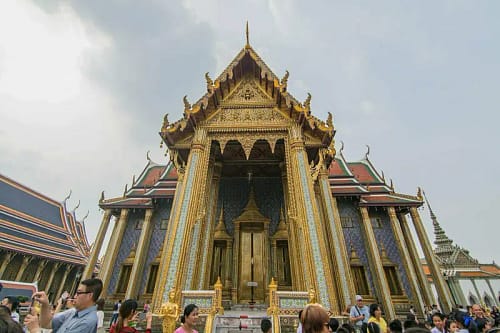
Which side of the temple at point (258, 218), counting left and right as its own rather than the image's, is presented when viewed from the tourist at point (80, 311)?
front

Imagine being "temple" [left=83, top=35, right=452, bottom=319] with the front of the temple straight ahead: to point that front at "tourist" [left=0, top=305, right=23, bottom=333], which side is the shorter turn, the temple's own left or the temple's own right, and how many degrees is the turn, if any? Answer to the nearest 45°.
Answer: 0° — it already faces them

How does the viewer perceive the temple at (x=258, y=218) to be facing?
facing the viewer

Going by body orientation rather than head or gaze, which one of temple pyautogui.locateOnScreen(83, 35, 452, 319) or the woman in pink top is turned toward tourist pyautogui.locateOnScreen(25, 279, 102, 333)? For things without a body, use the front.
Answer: the temple

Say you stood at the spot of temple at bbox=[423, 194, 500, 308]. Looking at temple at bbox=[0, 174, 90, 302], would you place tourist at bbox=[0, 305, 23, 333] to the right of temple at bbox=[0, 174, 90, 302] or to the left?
left

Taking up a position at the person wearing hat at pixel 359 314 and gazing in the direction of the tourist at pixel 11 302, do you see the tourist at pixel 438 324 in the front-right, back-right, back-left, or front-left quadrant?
back-left

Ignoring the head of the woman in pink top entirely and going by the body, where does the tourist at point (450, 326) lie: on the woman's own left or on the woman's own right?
on the woman's own left

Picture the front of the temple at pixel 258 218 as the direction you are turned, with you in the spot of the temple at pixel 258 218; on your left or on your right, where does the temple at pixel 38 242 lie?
on your right

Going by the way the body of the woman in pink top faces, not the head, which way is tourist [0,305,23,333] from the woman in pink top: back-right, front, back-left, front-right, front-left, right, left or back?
right

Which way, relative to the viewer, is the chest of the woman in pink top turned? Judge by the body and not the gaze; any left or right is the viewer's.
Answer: facing the viewer and to the right of the viewer

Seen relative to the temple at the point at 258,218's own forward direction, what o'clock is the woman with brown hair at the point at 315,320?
The woman with brown hair is roughly at 12 o'clock from the temple.

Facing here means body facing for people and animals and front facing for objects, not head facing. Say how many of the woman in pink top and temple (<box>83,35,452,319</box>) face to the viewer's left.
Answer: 0
